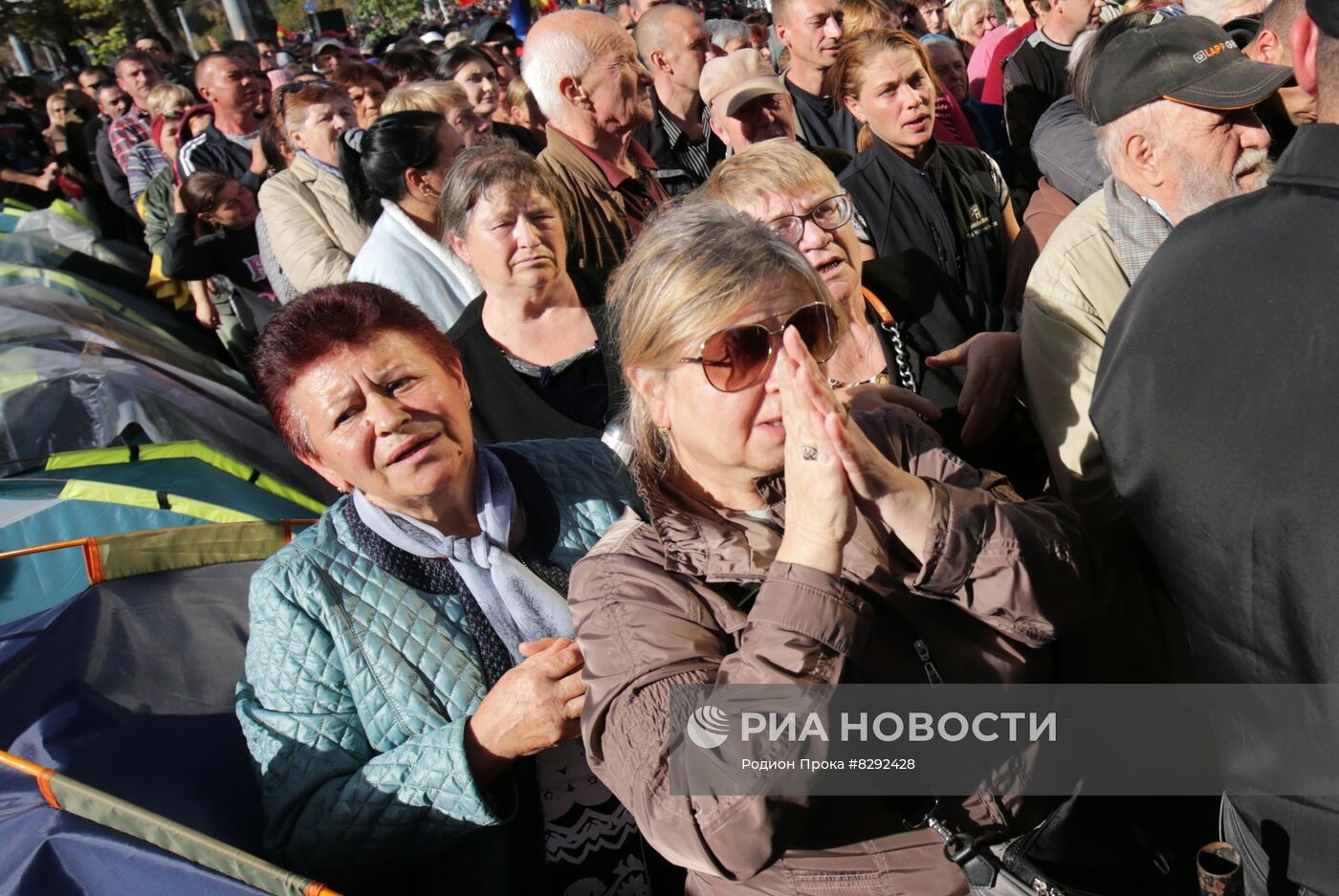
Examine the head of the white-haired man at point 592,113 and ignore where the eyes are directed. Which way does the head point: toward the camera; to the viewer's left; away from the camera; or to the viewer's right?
to the viewer's right

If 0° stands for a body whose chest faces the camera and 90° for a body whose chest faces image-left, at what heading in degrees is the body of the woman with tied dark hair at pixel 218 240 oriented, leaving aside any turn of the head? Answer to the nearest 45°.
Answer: approximately 315°

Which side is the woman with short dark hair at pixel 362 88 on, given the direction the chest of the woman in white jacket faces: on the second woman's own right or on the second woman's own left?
on the second woman's own left

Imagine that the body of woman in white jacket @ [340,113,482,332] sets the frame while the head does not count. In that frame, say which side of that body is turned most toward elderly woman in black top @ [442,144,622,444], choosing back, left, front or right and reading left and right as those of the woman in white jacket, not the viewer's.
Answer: right
